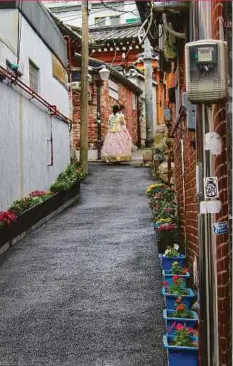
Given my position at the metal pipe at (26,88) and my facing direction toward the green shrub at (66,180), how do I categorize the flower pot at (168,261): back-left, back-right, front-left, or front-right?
back-right

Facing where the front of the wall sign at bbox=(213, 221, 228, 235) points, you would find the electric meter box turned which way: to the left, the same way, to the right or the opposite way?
the same way

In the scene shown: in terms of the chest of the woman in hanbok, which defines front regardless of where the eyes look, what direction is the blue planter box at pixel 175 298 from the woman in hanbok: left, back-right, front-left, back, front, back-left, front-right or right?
back

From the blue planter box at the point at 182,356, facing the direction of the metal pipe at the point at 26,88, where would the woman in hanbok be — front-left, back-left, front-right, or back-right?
front-right

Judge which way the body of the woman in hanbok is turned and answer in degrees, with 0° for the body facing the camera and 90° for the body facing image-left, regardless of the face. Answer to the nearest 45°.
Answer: approximately 180°

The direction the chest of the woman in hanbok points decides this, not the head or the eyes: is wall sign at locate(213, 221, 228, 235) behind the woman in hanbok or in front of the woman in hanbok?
behind

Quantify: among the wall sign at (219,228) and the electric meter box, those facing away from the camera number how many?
0
